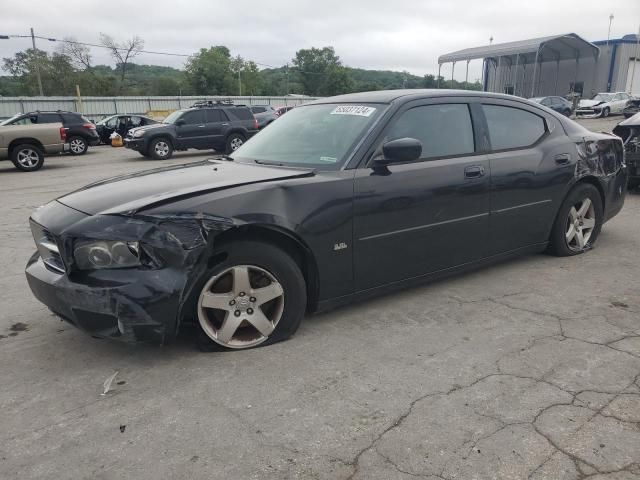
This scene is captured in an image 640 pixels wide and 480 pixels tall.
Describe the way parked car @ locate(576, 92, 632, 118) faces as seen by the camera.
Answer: facing the viewer and to the left of the viewer

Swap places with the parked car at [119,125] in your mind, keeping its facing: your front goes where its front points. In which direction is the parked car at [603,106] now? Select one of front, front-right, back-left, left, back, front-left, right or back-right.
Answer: back-left

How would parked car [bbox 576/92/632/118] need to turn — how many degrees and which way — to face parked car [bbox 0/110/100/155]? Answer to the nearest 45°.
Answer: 0° — it already faces it

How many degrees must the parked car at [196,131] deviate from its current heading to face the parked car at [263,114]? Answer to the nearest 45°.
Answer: approximately 180°

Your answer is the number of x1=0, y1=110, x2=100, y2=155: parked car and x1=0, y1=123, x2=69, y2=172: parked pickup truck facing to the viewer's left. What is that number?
2

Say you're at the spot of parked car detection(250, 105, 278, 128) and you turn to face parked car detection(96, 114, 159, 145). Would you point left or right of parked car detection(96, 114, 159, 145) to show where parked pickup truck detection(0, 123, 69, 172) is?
left

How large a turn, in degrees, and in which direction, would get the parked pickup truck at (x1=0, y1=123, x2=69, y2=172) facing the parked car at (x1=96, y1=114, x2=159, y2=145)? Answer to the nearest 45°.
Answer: approximately 135° to its right

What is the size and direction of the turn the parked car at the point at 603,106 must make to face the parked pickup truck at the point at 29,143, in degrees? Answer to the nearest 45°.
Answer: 0° — it already faces it

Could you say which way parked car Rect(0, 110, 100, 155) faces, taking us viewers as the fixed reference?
facing to the left of the viewer

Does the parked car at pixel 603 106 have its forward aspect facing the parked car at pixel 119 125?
yes

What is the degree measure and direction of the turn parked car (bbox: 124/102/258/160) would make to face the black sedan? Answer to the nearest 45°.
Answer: approximately 45° to its left

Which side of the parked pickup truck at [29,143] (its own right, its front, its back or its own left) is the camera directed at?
left

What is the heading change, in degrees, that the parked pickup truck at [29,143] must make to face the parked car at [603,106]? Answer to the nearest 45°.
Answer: approximately 180°

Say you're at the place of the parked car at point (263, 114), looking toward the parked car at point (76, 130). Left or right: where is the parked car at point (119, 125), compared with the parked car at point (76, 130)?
right
